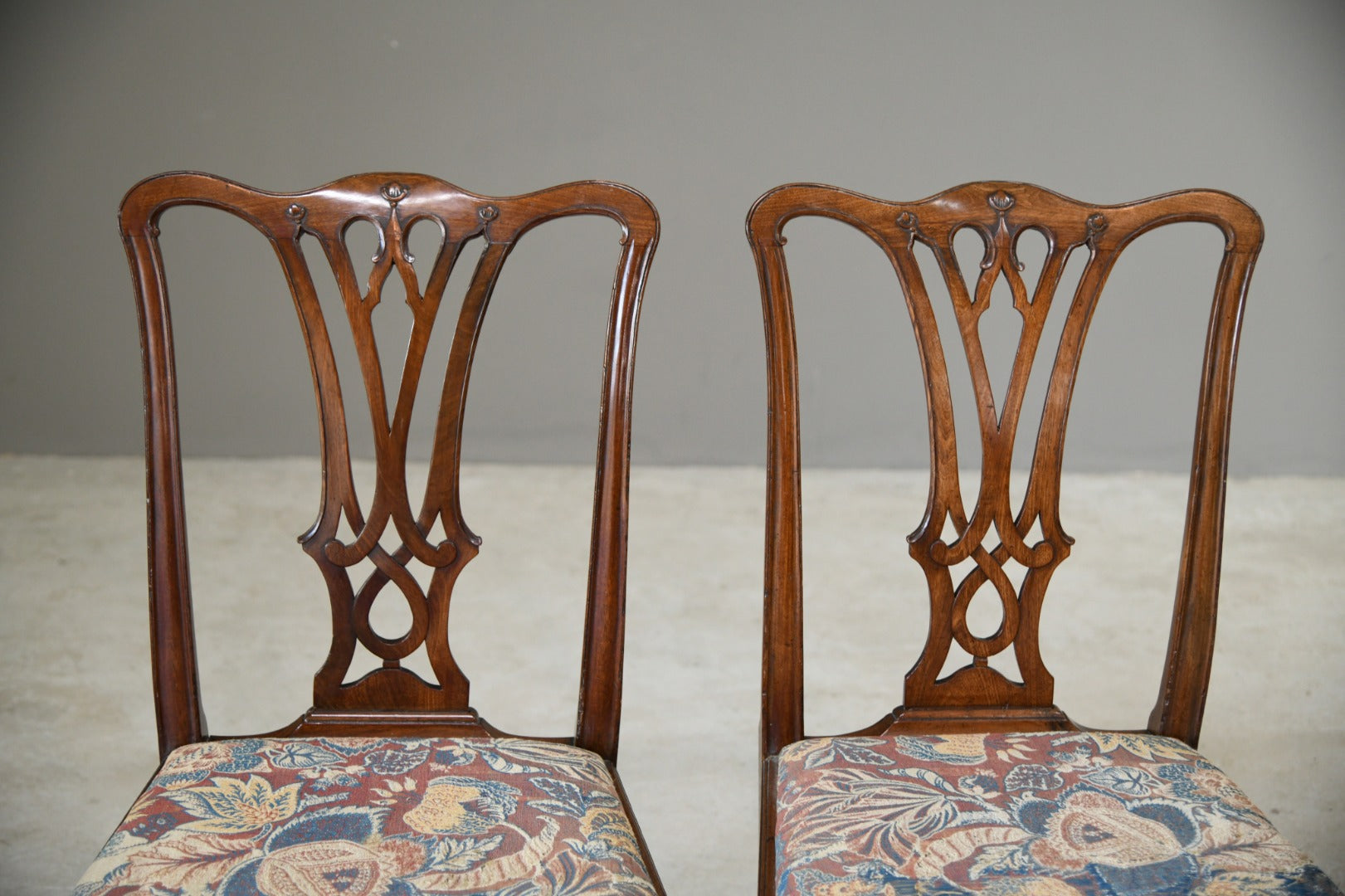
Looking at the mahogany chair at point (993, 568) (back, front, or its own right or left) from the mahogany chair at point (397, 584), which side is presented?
right

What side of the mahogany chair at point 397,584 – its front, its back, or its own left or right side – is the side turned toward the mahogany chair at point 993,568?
left

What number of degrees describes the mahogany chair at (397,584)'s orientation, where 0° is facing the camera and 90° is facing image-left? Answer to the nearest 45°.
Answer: approximately 0°

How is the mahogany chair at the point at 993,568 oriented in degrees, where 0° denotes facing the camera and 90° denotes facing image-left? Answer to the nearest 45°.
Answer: approximately 0°

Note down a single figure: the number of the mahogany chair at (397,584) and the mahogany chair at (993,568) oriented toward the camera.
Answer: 2
